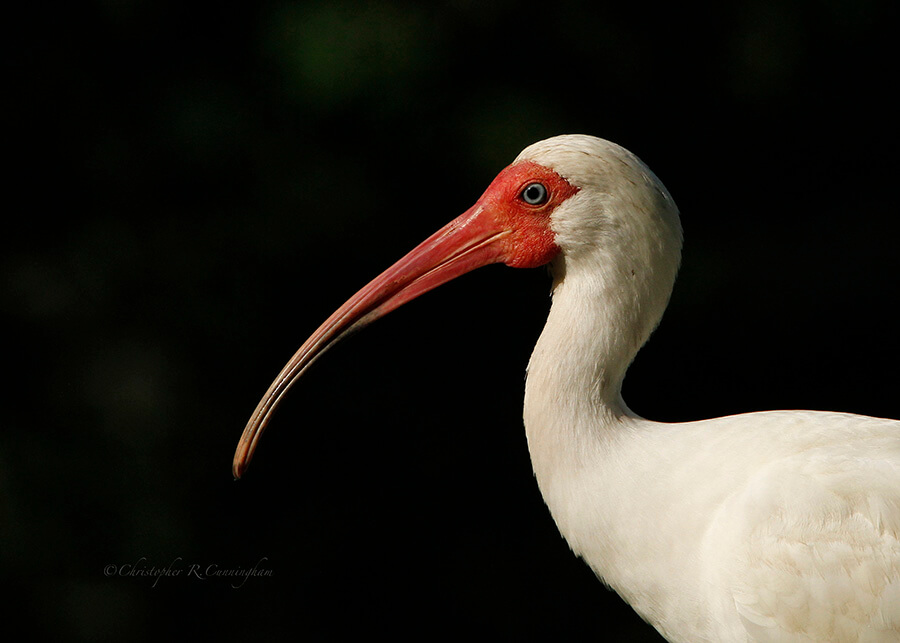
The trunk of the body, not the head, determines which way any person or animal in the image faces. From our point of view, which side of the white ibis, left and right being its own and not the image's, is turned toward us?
left
